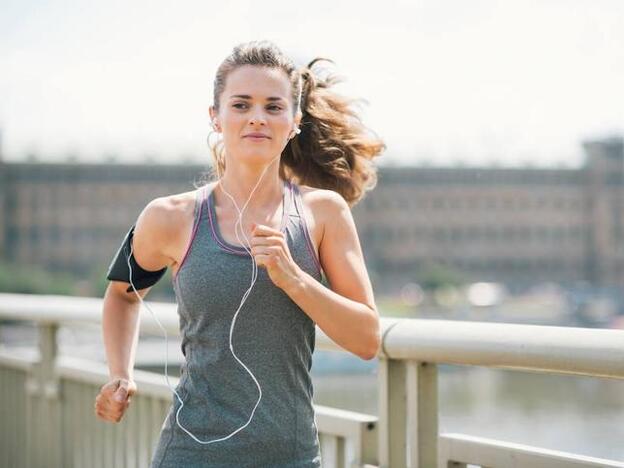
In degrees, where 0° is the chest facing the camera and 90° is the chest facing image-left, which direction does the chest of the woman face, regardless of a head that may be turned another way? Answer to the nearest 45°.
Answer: approximately 0°
